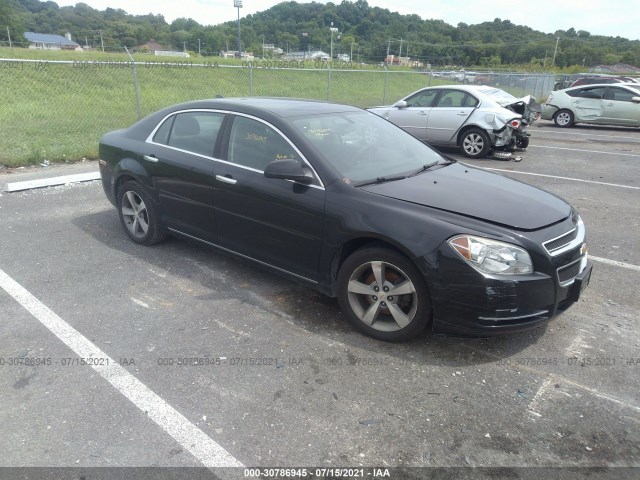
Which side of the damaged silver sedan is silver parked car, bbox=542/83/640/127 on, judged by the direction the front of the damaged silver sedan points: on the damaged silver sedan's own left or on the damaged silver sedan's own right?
on the damaged silver sedan's own right

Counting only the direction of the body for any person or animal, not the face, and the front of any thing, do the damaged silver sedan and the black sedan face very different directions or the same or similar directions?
very different directions

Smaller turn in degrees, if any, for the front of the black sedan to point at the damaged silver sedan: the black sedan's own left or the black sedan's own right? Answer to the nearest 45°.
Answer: approximately 135° to the black sedan's own left

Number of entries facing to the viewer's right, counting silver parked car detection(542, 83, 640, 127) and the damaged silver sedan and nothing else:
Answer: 1

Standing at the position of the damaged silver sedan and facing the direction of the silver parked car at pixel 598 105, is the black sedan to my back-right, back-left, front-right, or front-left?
back-right

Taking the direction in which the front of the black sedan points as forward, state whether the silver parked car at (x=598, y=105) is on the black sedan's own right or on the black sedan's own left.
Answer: on the black sedan's own left

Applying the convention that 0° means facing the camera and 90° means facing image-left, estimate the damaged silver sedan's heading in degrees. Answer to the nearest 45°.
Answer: approximately 135°
